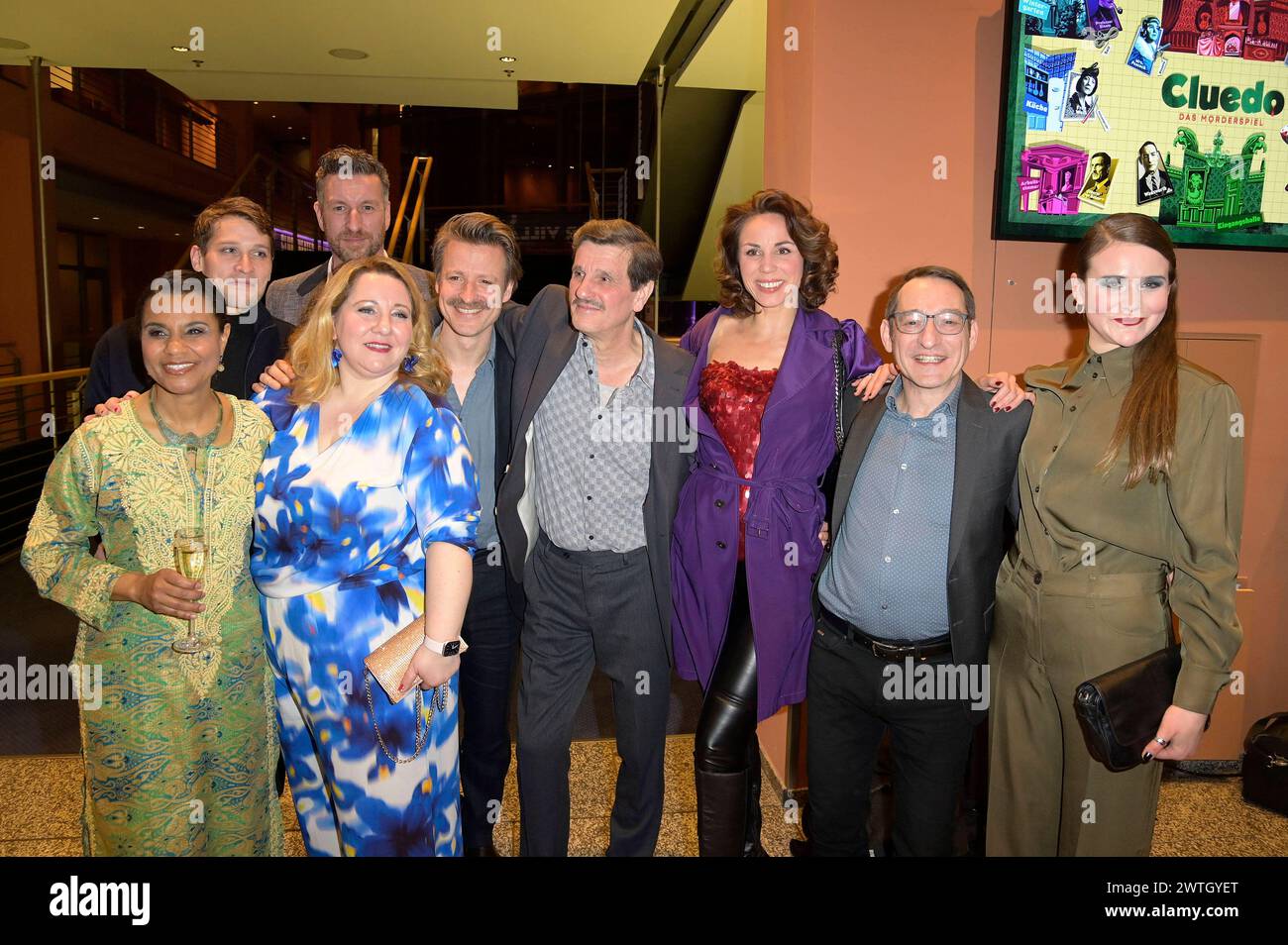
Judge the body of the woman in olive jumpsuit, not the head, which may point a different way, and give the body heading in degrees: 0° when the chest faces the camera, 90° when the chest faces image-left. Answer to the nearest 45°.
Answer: approximately 45°

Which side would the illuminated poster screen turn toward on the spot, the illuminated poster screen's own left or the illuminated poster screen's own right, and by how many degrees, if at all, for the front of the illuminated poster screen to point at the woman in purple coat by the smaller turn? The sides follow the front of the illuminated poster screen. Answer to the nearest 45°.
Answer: approximately 45° to the illuminated poster screen's own right

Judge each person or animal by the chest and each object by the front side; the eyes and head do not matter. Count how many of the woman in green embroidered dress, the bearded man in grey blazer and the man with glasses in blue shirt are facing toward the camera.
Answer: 3

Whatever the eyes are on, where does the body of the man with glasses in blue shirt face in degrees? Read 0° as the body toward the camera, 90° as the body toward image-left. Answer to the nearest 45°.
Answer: approximately 0°

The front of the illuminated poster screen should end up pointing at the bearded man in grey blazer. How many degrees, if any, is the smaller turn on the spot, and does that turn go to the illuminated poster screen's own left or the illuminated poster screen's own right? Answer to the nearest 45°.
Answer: approximately 45° to the illuminated poster screen's own right
